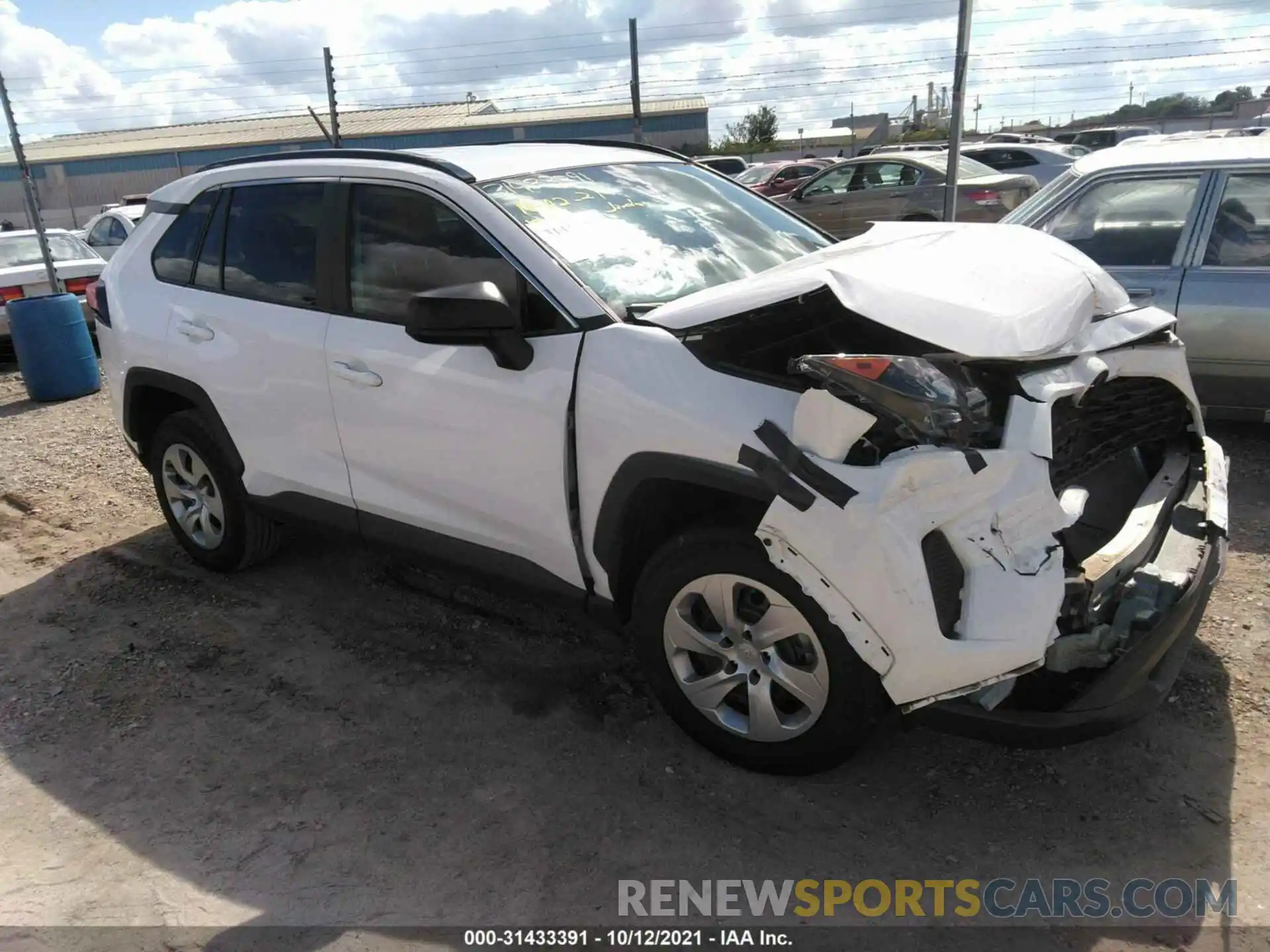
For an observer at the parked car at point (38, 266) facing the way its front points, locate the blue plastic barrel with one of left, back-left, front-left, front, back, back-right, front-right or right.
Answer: back

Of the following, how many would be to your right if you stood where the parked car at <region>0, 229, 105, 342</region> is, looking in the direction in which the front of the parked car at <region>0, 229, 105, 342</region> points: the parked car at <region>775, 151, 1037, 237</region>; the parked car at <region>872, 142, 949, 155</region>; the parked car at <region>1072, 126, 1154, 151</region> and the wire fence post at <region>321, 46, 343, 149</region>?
4

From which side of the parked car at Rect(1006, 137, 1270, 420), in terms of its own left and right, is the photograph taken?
left

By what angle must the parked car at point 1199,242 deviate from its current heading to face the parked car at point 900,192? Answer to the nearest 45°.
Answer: approximately 45° to its right

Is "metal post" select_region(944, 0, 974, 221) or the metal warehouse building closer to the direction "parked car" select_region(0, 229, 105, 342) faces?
the metal warehouse building

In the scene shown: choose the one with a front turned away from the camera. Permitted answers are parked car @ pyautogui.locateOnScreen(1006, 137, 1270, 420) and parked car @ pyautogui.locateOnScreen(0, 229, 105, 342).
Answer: parked car @ pyautogui.locateOnScreen(0, 229, 105, 342)

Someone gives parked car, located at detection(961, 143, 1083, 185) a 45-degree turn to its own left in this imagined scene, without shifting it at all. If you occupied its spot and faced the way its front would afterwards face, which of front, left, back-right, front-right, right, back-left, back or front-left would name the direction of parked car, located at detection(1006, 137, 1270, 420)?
left

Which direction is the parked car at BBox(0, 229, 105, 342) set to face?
away from the camera

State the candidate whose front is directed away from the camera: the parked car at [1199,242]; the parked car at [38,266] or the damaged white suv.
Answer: the parked car at [38,266]
